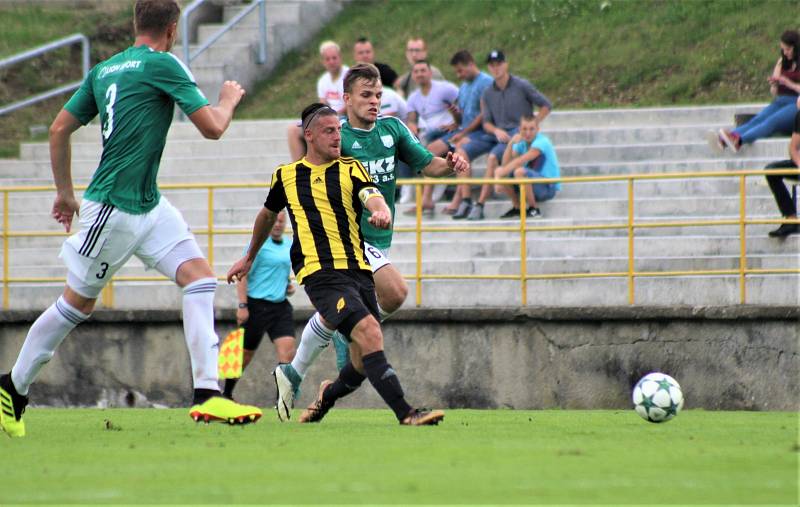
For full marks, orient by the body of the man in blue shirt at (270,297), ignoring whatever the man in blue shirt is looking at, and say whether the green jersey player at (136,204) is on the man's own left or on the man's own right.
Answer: on the man's own right

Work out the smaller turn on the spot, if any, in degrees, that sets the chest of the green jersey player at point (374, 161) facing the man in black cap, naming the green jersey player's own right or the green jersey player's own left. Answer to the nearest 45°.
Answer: approximately 135° to the green jersey player's own left

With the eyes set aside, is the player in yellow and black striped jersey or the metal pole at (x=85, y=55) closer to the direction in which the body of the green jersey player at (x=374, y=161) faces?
the player in yellow and black striped jersey

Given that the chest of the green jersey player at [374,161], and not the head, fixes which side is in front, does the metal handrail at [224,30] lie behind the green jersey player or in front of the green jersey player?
behind

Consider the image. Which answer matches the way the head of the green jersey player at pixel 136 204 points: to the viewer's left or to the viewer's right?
to the viewer's right

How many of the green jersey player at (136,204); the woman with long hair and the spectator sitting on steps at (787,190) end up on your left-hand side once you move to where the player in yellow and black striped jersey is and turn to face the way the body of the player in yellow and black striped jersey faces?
2

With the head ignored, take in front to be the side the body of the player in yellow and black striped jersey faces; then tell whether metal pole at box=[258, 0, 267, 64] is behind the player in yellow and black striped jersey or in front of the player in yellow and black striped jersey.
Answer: behind

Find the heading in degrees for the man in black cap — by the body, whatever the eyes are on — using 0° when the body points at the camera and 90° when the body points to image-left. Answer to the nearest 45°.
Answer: approximately 45°

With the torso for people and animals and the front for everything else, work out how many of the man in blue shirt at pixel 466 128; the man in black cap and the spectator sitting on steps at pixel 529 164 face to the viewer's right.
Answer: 0

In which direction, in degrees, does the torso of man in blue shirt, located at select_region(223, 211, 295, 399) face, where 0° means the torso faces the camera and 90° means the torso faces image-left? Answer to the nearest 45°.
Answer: approximately 315°

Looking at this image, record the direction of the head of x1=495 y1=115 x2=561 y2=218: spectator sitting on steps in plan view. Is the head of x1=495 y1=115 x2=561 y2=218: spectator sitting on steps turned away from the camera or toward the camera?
toward the camera

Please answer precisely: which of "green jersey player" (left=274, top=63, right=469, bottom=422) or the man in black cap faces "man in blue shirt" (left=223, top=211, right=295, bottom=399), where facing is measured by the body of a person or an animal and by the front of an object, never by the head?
the man in black cap

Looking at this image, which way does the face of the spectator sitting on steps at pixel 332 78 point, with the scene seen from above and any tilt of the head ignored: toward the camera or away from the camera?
toward the camera

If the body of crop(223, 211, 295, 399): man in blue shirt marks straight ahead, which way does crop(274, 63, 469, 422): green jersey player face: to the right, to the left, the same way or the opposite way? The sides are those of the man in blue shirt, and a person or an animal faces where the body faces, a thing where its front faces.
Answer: the same way

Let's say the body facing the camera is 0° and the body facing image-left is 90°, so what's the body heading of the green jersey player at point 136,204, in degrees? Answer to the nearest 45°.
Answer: approximately 225°

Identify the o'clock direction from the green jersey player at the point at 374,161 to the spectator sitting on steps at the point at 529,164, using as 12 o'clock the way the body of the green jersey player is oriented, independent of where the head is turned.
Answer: The spectator sitting on steps is roughly at 8 o'clock from the green jersey player.
